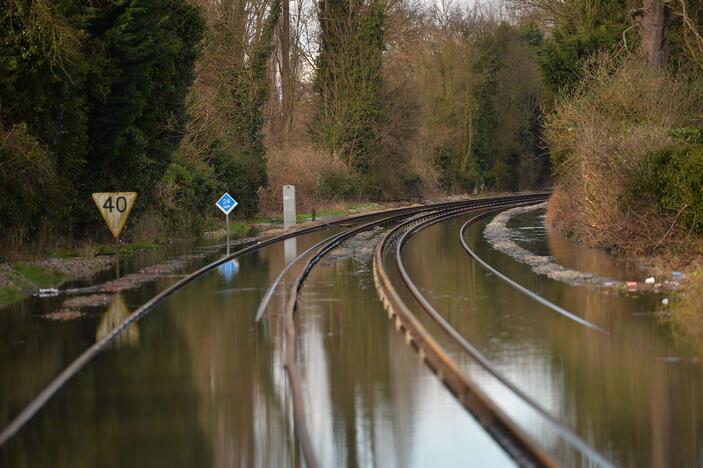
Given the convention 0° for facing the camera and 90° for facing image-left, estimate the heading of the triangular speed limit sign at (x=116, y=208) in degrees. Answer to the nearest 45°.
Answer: approximately 0°

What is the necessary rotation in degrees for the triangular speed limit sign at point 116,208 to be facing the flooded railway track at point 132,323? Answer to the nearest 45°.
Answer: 0° — it already faces it

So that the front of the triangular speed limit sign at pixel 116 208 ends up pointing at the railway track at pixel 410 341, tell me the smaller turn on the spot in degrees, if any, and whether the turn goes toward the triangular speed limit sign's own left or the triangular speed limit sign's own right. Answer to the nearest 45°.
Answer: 0° — it already faces it

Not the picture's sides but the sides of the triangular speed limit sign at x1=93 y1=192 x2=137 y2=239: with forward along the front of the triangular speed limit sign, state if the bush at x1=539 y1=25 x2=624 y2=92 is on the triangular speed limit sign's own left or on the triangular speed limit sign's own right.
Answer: on the triangular speed limit sign's own left

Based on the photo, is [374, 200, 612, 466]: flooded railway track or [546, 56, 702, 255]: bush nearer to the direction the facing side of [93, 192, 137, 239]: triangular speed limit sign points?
the flooded railway track

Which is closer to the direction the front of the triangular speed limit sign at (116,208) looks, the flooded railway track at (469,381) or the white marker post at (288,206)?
the flooded railway track

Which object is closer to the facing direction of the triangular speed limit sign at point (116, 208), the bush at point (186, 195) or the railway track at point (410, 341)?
the railway track

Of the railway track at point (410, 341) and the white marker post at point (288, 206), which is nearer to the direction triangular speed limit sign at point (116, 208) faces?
the railway track

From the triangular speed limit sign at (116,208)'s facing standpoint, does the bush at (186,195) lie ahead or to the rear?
to the rear

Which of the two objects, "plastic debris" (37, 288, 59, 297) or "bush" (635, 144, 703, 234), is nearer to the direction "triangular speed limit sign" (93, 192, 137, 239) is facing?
the plastic debris
